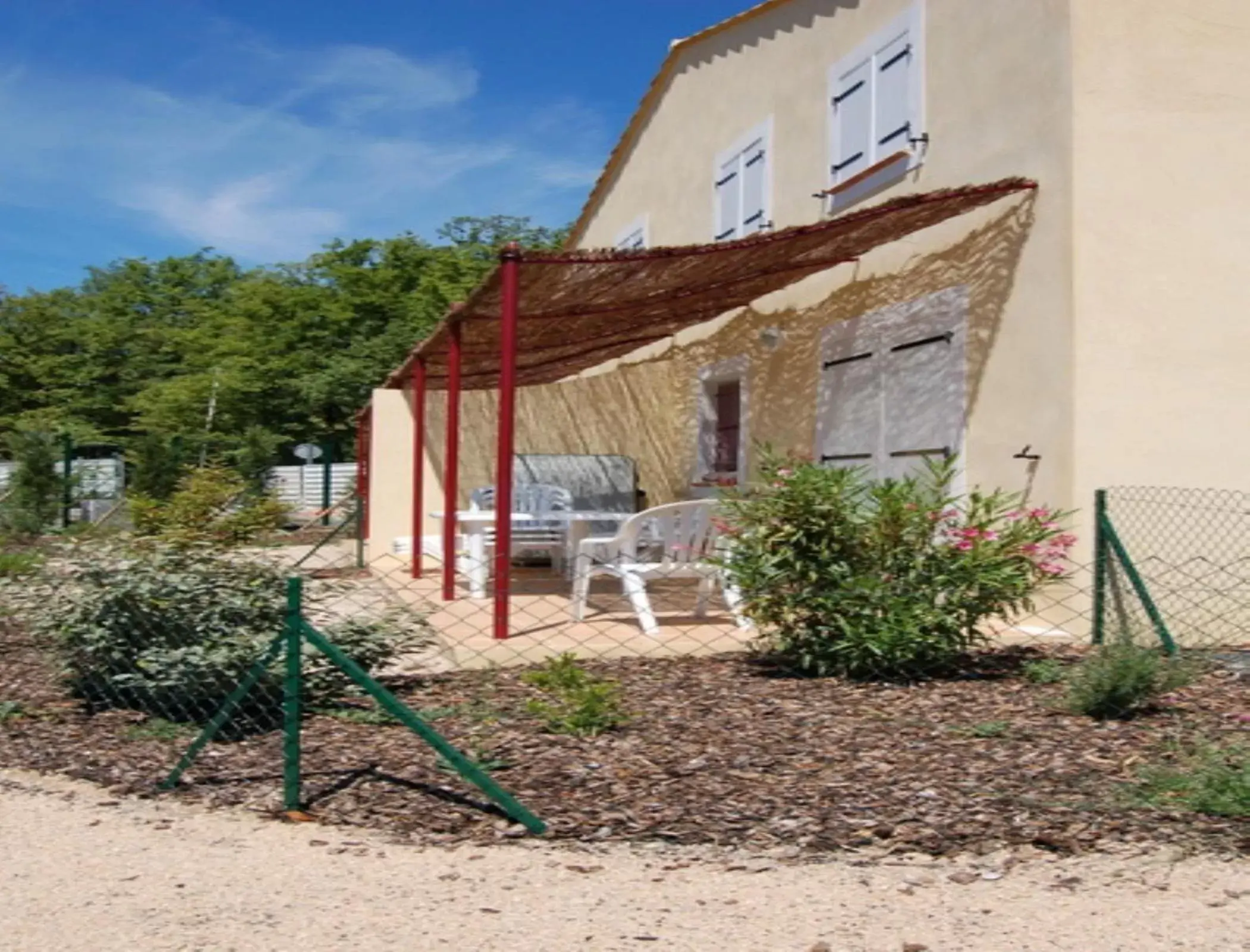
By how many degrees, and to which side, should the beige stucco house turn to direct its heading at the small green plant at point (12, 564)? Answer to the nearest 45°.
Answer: approximately 45° to its right

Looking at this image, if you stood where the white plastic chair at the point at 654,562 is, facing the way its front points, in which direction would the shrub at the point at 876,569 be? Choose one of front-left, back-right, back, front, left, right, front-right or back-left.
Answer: back

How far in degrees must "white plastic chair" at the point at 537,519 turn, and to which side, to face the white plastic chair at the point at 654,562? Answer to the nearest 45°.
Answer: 0° — it already faces it

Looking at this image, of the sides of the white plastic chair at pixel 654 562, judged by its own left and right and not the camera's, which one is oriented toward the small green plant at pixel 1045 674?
back

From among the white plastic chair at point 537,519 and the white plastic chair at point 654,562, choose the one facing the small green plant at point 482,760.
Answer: the white plastic chair at point 537,519

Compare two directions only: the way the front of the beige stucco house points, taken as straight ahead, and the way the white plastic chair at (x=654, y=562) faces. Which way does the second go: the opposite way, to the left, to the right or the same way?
to the right

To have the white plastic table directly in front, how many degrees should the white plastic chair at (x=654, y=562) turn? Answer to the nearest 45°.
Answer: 0° — it already faces it

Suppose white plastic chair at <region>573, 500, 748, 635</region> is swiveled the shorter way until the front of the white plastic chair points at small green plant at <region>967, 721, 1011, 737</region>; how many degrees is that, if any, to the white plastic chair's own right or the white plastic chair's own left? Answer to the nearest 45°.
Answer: approximately 180°
